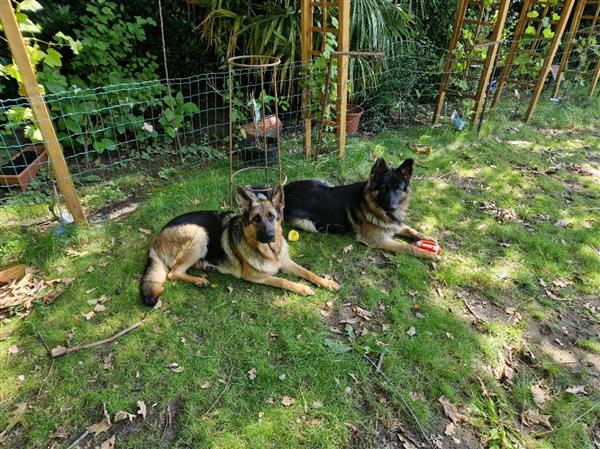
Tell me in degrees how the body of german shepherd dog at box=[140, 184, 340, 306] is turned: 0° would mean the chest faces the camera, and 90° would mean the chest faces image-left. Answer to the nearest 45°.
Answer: approximately 315°

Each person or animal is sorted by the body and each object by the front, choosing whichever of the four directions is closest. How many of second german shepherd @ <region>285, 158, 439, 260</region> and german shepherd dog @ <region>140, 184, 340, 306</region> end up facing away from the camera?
0

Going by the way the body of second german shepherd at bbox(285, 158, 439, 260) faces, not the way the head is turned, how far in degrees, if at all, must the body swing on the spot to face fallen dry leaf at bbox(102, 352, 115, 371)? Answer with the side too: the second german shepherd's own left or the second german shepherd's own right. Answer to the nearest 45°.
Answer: approximately 90° to the second german shepherd's own right

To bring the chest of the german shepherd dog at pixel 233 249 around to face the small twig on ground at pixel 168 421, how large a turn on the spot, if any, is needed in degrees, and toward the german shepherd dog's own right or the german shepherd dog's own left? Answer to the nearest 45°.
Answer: approximately 45° to the german shepherd dog's own right

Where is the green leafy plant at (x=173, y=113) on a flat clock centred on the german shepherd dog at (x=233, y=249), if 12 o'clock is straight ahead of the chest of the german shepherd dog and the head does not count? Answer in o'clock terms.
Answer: The green leafy plant is roughly at 7 o'clock from the german shepherd dog.

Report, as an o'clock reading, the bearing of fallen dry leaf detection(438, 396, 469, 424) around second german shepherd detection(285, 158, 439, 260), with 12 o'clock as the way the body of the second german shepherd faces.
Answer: The fallen dry leaf is roughly at 1 o'clock from the second german shepherd.

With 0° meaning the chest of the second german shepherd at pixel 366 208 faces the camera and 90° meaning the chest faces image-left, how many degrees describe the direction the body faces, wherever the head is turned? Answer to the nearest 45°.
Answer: approximately 315°

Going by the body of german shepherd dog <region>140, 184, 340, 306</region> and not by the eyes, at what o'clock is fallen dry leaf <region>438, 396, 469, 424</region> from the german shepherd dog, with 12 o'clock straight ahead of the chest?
The fallen dry leaf is roughly at 12 o'clock from the german shepherd dog.

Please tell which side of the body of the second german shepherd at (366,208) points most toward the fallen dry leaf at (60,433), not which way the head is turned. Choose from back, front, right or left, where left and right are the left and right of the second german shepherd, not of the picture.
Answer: right

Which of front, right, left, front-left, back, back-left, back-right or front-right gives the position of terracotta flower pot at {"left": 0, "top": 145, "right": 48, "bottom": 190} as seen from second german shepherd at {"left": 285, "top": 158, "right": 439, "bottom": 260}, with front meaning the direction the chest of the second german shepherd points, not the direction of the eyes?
back-right

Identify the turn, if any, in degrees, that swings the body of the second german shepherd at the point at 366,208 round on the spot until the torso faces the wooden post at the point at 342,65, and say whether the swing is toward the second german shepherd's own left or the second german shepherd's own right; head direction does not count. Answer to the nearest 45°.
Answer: approximately 135° to the second german shepherd's own left

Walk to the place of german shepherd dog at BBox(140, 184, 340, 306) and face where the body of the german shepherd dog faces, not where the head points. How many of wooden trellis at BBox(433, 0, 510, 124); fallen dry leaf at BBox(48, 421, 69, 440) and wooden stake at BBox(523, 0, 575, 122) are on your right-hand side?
1

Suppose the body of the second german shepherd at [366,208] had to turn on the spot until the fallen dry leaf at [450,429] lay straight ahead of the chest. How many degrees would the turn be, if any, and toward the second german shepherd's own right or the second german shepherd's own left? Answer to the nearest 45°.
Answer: approximately 45° to the second german shepherd's own right

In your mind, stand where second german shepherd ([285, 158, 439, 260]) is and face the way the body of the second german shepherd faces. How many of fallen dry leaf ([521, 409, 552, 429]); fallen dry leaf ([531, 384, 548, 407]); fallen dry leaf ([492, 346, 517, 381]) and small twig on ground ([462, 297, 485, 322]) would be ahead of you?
4

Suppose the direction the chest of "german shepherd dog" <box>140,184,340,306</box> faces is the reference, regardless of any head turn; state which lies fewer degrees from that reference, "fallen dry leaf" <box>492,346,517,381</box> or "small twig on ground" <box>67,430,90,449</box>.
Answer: the fallen dry leaf

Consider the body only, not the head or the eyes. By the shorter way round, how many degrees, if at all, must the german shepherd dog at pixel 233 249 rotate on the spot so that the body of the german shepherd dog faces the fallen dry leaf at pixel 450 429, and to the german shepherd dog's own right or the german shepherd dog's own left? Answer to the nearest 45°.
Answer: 0° — it already faces it
